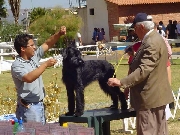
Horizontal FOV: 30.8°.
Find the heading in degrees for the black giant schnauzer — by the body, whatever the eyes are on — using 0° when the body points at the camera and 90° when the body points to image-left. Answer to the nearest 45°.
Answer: approximately 45°

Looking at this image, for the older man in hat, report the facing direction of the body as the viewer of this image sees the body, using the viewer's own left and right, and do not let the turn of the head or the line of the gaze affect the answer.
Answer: facing away from the viewer and to the left of the viewer

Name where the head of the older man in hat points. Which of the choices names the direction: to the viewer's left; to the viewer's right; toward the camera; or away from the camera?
to the viewer's left

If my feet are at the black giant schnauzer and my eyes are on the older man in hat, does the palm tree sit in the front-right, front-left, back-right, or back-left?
back-left

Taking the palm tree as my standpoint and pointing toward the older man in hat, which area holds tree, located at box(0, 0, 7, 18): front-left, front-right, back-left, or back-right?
back-right
